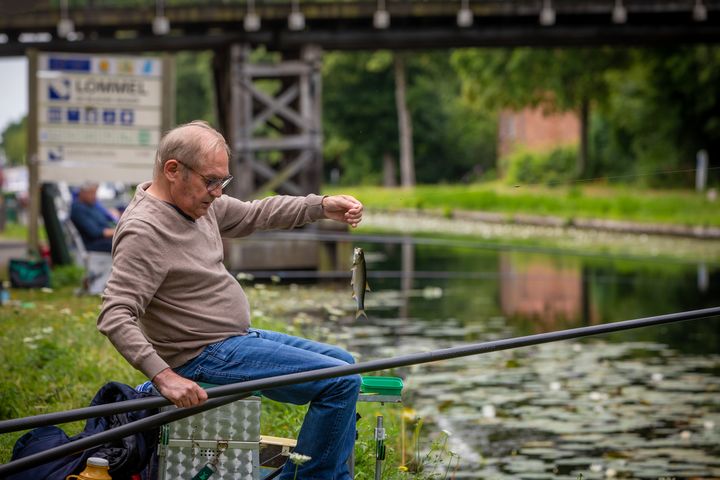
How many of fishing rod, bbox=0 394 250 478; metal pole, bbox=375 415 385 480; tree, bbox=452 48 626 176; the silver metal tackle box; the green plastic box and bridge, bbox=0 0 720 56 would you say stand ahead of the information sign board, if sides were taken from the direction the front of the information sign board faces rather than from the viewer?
4

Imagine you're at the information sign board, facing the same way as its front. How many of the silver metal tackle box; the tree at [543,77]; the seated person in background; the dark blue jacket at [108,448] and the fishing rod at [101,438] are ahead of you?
4

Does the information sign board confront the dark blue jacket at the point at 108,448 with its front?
yes

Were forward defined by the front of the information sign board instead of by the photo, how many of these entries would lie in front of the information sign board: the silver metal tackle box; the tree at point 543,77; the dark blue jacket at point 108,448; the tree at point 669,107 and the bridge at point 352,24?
2

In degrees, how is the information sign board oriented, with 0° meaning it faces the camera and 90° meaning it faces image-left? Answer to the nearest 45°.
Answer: approximately 0°

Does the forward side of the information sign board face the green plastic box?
yes

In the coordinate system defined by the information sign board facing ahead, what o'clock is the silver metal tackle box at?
The silver metal tackle box is roughly at 12 o'clock from the information sign board.

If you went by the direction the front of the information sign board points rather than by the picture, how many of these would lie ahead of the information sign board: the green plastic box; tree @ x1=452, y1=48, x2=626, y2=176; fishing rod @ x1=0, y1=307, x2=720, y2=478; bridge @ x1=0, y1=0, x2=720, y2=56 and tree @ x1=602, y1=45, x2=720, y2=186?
2

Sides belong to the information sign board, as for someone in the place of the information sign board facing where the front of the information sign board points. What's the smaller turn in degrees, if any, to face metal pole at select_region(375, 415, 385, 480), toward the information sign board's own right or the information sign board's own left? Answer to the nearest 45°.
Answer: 0° — it already faces it

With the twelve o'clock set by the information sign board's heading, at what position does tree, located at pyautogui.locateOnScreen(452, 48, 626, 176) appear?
The tree is roughly at 7 o'clock from the information sign board.

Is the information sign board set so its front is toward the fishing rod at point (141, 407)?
yes

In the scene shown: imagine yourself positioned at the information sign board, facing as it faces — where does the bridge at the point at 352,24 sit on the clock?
The bridge is roughly at 7 o'clock from the information sign board.

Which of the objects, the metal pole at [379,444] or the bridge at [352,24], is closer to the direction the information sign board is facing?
the metal pole

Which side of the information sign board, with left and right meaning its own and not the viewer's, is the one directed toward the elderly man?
front
